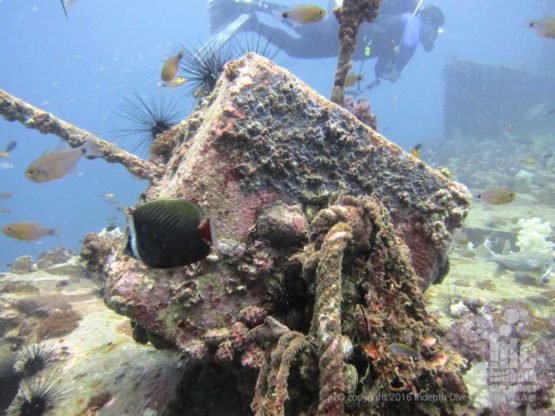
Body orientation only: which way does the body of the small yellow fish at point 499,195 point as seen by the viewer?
to the viewer's right

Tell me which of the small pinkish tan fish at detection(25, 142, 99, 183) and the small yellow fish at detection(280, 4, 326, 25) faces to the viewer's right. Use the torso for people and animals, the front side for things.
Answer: the small yellow fish at detection(280, 4, 326, 25)

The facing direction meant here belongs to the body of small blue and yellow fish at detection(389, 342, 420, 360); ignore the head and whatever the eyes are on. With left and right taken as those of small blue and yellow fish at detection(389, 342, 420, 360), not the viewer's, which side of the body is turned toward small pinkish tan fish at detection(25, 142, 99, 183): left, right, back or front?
front

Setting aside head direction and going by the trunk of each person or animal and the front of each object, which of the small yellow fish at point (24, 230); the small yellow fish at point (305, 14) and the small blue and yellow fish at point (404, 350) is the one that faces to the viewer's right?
the small yellow fish at point (305, 14)

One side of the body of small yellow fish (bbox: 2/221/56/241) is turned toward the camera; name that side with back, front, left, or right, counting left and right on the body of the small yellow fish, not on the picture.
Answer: left

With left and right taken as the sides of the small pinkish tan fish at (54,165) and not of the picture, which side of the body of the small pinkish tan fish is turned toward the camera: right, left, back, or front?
left

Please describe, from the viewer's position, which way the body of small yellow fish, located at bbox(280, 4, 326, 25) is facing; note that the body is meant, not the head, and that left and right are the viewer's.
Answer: facing to the right of the viewer

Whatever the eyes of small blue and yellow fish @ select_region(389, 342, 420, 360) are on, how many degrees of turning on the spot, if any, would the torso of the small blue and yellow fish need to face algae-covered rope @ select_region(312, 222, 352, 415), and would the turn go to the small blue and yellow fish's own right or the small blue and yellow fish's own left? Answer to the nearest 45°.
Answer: approximately 45° to the small blue and yellow fish's own left

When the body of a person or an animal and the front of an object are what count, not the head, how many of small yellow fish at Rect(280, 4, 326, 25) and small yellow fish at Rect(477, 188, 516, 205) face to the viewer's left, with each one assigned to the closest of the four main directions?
0

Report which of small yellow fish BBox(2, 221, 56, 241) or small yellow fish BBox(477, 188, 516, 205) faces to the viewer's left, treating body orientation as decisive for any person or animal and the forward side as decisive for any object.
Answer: small yellow fish BBox(2, 221, 56, 241)
